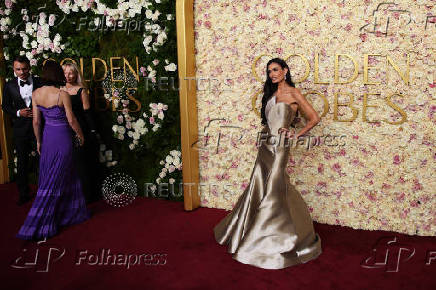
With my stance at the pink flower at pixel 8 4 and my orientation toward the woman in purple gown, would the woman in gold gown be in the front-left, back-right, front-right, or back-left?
front-left

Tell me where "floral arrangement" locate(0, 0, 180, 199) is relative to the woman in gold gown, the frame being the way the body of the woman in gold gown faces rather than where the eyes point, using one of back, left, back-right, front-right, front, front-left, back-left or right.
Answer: right

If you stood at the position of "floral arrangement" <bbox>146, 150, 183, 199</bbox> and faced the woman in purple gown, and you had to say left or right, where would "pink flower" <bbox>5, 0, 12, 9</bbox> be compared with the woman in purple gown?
right

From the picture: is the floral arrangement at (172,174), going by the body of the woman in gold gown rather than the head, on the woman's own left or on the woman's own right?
on the woman's own right

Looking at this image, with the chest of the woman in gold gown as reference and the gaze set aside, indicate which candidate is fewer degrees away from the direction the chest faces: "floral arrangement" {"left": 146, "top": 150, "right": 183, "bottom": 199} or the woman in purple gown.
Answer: the woman in purple gown

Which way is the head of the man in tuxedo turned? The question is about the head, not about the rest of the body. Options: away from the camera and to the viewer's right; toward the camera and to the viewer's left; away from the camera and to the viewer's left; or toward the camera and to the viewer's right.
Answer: toward the camera and to the viewer's right

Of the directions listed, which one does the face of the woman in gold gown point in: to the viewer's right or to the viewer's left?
to the viewer's left

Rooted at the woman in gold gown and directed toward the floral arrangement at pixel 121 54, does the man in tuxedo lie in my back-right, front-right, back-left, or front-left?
front-left

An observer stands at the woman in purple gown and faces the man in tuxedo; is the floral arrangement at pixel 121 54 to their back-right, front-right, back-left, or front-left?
front-right

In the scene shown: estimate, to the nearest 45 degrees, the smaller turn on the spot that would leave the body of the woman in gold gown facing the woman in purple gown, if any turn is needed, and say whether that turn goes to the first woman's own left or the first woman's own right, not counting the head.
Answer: approximately 45° to the first woman's own right

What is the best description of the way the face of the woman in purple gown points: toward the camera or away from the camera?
away from the camera

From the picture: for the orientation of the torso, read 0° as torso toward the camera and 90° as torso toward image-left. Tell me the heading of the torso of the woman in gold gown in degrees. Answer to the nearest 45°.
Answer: approximately 45°

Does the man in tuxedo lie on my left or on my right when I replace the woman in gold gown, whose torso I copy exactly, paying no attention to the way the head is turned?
on my right
